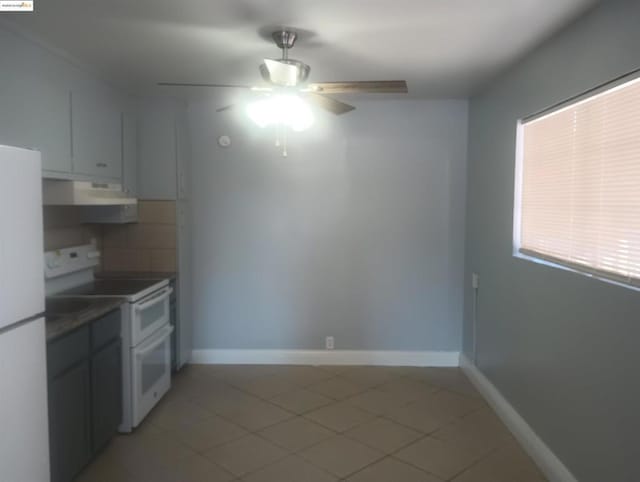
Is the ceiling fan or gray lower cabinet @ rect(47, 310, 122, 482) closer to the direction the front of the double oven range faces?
the ceiling fan

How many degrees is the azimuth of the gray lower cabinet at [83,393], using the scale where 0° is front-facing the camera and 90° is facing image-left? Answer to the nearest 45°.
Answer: approximately 315°

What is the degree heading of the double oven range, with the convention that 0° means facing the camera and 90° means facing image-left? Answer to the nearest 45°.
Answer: approximately 315°

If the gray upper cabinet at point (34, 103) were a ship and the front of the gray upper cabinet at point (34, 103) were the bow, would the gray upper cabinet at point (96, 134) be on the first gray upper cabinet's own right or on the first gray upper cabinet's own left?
on the first gray upper cabinet's own left
